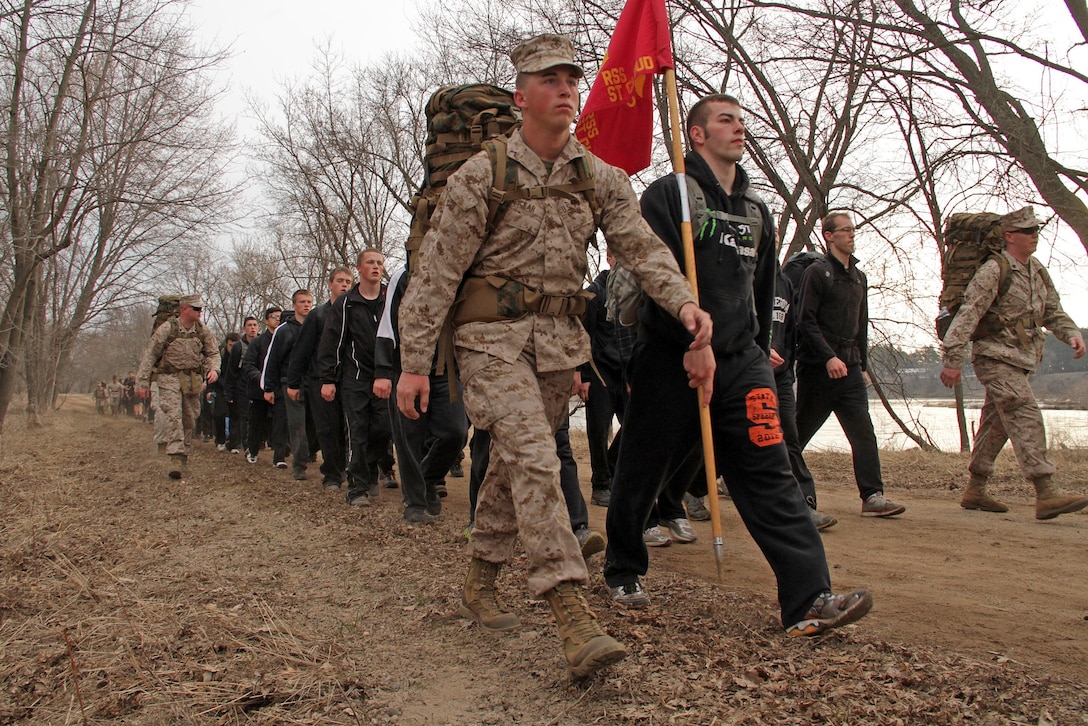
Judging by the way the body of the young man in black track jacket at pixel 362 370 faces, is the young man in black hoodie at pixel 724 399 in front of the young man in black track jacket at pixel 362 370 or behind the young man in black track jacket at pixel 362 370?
in front

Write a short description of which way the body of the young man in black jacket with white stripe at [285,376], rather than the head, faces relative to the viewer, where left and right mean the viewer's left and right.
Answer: facing the viewer and to the right of the viewer

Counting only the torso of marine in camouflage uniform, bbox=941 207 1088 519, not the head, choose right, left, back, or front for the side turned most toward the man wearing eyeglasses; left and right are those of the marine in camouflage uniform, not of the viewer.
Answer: right

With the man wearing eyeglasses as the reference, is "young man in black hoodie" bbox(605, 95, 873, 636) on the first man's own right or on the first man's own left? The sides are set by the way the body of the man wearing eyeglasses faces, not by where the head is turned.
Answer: on the first man's own right

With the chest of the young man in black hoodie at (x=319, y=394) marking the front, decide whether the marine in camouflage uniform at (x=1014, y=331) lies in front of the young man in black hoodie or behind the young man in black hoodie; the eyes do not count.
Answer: in front

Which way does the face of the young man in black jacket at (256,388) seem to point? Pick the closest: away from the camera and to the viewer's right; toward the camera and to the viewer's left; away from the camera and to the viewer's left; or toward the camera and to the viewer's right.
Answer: toward the camera and to the viewer's right

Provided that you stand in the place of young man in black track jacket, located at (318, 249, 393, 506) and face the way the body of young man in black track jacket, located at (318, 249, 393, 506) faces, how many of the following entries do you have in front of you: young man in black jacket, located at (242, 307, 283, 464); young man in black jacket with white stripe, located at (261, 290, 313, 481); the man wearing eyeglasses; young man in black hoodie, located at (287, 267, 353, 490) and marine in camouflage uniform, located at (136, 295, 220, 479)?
1

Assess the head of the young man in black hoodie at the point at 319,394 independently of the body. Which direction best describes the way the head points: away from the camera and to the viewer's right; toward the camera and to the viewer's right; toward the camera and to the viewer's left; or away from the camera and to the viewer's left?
toward the camera and to the viewer's right

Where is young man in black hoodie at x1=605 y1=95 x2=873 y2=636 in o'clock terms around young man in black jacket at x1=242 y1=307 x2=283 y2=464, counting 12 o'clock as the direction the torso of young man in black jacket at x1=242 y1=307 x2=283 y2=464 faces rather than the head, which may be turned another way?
young man in black hoodie at x1=605 y1=95 x2=873 y2=636 is roughly at 1 o'clock from young man in black jacket at x1=242 y1=307 x2=283 y2=464.

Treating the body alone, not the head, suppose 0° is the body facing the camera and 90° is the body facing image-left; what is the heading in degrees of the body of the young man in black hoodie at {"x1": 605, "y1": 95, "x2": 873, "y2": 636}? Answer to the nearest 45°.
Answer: approximately 315°

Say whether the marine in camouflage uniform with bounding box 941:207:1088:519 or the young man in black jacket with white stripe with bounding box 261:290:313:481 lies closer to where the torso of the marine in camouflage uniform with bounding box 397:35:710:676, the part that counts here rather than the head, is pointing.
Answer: the marine in camouflage uniform

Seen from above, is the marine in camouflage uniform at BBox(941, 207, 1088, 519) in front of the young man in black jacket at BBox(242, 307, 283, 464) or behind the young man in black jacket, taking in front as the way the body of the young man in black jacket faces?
in front

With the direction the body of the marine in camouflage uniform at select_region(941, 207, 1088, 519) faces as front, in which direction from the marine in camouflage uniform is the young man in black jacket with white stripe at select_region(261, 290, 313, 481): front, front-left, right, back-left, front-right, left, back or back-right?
back-right

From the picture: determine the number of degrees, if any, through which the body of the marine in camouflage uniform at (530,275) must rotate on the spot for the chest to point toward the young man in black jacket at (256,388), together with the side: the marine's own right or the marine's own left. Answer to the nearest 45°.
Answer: approximately 180°

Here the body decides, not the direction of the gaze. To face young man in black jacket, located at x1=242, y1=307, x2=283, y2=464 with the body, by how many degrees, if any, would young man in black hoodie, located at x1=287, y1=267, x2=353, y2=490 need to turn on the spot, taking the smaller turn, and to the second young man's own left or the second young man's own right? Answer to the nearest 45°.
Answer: approximately 135° to the second young man's own left

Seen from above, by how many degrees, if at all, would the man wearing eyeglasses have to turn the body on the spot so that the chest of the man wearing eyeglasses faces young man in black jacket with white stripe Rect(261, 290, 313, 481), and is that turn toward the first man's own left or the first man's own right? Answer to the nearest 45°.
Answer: approximately 135° to the first man's own right

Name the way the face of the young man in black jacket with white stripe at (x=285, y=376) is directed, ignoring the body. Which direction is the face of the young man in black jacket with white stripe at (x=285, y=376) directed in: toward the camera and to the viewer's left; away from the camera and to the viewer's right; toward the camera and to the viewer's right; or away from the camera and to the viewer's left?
toward the camera and to the viewer's right

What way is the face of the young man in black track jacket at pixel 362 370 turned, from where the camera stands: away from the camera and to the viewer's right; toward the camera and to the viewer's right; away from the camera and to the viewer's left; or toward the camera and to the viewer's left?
toward the camera and to the viewer's right

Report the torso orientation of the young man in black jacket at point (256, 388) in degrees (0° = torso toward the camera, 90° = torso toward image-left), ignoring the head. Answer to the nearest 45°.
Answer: approximately 315°
